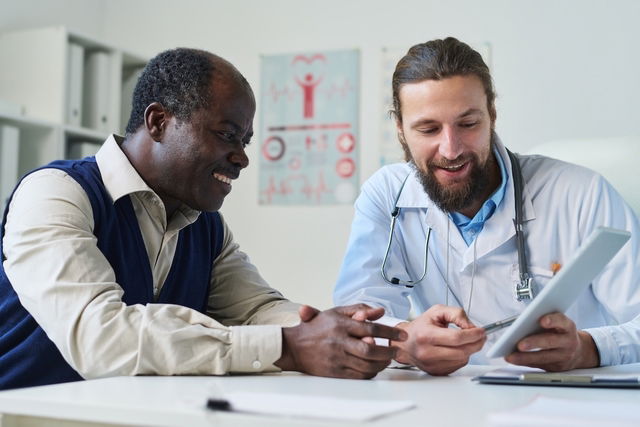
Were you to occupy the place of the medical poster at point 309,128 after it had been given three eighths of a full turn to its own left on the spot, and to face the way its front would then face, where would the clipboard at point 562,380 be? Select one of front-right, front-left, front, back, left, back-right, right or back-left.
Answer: back-right

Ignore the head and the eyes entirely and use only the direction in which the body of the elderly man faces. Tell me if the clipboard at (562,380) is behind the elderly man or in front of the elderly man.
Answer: in front

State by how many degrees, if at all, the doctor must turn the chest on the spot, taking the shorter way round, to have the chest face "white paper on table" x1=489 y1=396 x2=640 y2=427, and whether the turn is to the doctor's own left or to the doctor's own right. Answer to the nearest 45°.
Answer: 0° — they already face it

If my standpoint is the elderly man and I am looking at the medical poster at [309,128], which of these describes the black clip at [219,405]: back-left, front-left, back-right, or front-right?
back-right

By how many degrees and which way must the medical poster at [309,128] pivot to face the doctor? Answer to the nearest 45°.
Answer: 0° — it already faces them

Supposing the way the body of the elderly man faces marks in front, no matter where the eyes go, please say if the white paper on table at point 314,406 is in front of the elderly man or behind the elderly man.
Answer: in front

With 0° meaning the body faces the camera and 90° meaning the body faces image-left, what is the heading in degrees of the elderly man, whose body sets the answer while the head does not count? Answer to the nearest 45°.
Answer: approximately 315°

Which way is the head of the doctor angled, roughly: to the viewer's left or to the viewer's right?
to the viewer's left

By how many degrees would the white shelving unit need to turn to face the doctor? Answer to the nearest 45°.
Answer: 0° — it already faces them

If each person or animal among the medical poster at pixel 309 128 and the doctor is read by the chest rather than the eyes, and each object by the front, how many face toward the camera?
2

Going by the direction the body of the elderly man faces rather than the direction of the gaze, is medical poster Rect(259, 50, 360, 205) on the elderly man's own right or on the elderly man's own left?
on the elderly man's own left

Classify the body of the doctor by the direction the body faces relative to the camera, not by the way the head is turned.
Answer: toward the camera

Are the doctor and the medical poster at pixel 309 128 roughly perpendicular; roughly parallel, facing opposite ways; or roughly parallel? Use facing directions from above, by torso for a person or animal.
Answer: roughly parallel

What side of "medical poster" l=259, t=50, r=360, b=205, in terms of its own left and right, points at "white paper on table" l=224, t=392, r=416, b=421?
front
